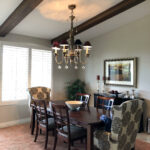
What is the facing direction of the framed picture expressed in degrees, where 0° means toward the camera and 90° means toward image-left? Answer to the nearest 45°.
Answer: approximately 45°

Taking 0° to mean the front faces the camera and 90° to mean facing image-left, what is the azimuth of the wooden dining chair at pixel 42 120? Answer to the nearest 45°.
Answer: approximately 225°

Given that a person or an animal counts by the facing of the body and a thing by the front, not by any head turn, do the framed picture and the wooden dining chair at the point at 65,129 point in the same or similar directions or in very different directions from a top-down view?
very different directions

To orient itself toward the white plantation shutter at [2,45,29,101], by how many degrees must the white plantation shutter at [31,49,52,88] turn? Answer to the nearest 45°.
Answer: approximately 90° to its right

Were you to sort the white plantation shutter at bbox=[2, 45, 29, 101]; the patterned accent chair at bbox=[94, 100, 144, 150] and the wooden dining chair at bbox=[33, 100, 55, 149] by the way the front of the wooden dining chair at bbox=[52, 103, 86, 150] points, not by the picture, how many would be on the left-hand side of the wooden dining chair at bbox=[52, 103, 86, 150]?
2

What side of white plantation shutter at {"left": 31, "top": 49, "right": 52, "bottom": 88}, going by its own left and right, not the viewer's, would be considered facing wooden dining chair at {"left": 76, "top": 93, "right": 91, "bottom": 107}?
front

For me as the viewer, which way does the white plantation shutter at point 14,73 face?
facing the viewer and to the right of the viewer

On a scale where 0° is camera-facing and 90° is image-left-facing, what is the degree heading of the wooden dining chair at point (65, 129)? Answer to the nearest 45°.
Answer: approximately 225°

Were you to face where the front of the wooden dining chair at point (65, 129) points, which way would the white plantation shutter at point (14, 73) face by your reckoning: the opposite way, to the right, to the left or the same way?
to the right

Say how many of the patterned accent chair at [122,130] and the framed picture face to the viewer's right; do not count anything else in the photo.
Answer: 0

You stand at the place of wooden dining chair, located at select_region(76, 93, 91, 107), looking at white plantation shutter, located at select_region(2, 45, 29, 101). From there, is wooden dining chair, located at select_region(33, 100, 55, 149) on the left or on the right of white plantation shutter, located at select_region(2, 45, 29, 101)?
left

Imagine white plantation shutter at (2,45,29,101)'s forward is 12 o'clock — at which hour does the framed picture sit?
The framed picture is roughly at 11 o'clock from the white plantation shutter.

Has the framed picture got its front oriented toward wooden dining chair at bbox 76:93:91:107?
yes

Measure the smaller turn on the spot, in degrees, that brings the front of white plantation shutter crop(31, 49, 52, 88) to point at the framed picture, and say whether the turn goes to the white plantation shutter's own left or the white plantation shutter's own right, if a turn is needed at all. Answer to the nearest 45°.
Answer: approximately 45° to the white plantation shutter's own left

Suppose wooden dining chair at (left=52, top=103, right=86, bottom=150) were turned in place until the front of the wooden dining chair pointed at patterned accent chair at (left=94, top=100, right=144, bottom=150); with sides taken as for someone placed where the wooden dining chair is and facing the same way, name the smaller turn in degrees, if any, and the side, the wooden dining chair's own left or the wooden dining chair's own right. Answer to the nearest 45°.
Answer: approximately 90° to the wooden dining chair's own right

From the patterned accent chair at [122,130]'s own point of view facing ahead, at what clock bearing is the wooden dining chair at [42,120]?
The wooden dining chair is roughly at 11 o'clock from the patterned accent chair.

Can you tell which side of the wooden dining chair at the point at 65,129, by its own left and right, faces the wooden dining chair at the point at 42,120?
left

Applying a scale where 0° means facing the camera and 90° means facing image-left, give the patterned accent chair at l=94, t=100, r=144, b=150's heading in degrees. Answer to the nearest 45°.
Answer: approximately 135°

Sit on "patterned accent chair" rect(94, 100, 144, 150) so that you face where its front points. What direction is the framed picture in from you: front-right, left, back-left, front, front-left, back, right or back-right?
front-right
